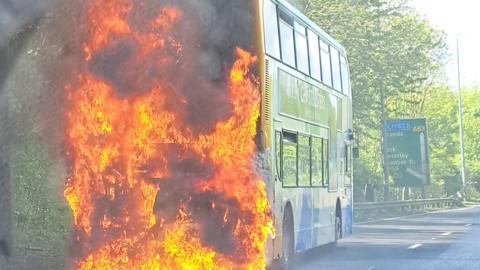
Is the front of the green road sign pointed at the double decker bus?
yes

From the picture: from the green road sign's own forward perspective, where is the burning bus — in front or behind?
in front

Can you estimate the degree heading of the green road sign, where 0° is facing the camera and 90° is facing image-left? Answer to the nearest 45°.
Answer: approximately 0°
